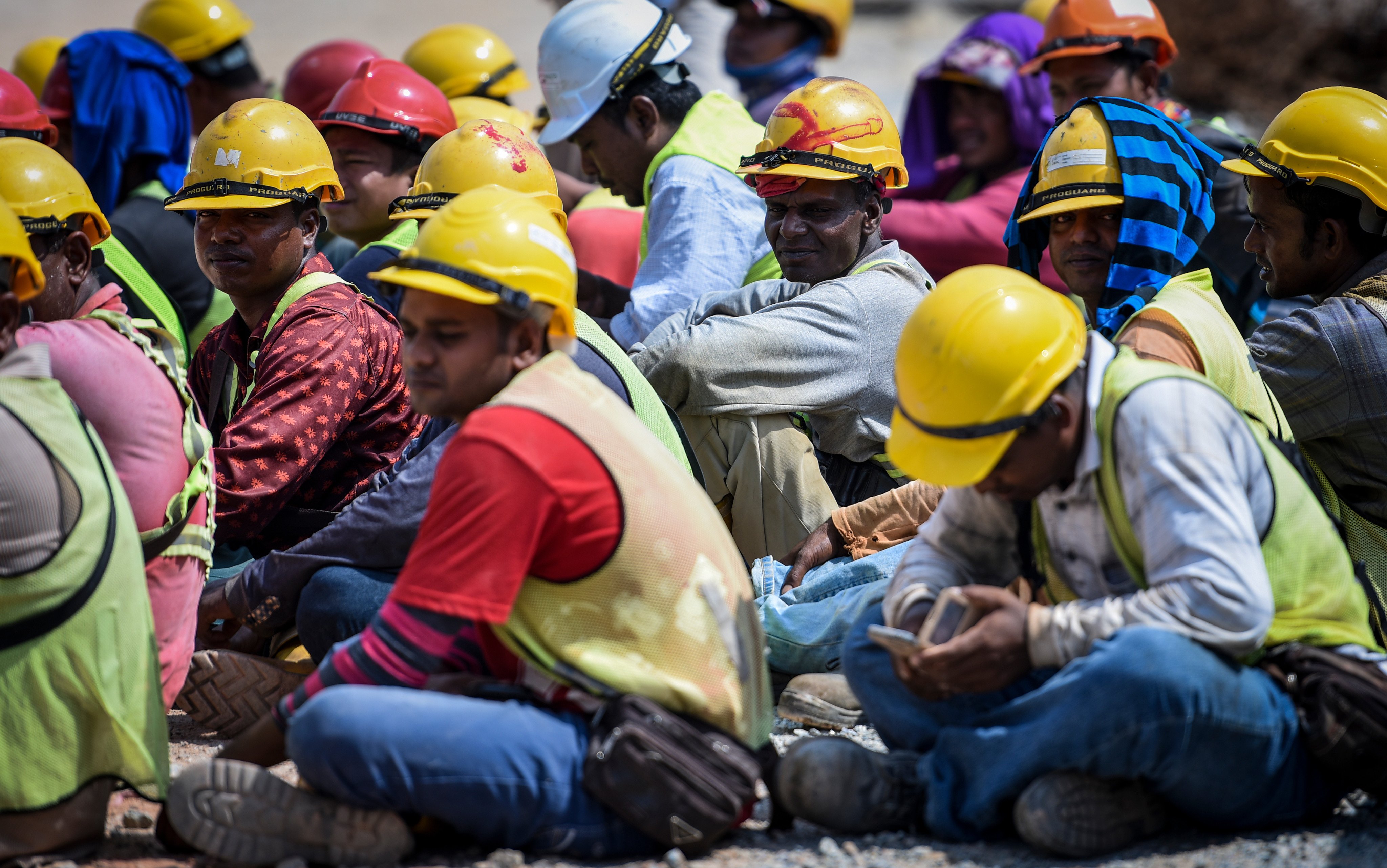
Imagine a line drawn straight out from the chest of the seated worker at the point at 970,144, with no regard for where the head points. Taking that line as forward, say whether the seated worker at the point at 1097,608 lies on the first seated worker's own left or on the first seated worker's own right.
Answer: on the first seated worker's own left

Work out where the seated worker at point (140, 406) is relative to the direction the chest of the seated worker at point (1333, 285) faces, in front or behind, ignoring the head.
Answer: in front

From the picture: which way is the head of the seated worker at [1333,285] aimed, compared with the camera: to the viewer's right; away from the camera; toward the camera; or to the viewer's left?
to the viewer's left

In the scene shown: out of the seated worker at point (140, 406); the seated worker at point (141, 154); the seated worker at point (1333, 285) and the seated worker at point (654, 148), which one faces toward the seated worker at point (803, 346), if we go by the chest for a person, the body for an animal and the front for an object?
the seated worker at point (1333, 285)

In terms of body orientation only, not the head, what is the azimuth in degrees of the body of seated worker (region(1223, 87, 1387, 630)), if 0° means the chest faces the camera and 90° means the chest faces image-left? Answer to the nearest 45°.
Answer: approximately 90°

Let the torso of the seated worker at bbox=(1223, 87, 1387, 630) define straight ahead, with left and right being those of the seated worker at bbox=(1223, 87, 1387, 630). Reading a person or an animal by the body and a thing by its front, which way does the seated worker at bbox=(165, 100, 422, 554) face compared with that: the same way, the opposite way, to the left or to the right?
to the left

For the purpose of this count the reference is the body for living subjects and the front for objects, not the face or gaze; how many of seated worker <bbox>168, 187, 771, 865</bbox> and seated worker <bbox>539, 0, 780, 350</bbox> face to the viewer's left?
2

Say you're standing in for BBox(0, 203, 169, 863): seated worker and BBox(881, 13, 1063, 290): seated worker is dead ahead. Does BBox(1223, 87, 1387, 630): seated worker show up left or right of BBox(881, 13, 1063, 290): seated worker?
right

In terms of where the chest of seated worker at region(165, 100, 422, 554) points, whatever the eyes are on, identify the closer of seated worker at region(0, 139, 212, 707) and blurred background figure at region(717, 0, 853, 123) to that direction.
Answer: the seated worker

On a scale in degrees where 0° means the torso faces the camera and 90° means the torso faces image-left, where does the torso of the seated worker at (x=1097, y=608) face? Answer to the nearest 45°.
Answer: approximately 45°

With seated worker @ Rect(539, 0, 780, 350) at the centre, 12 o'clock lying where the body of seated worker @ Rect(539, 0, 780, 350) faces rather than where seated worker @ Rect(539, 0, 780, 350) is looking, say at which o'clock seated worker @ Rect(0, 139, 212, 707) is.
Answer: seated worker @ Rect(0, 139, 212, 707) is roughly at 10 o'clock from seated worker @ Rect(539, 0, 780, 350).
